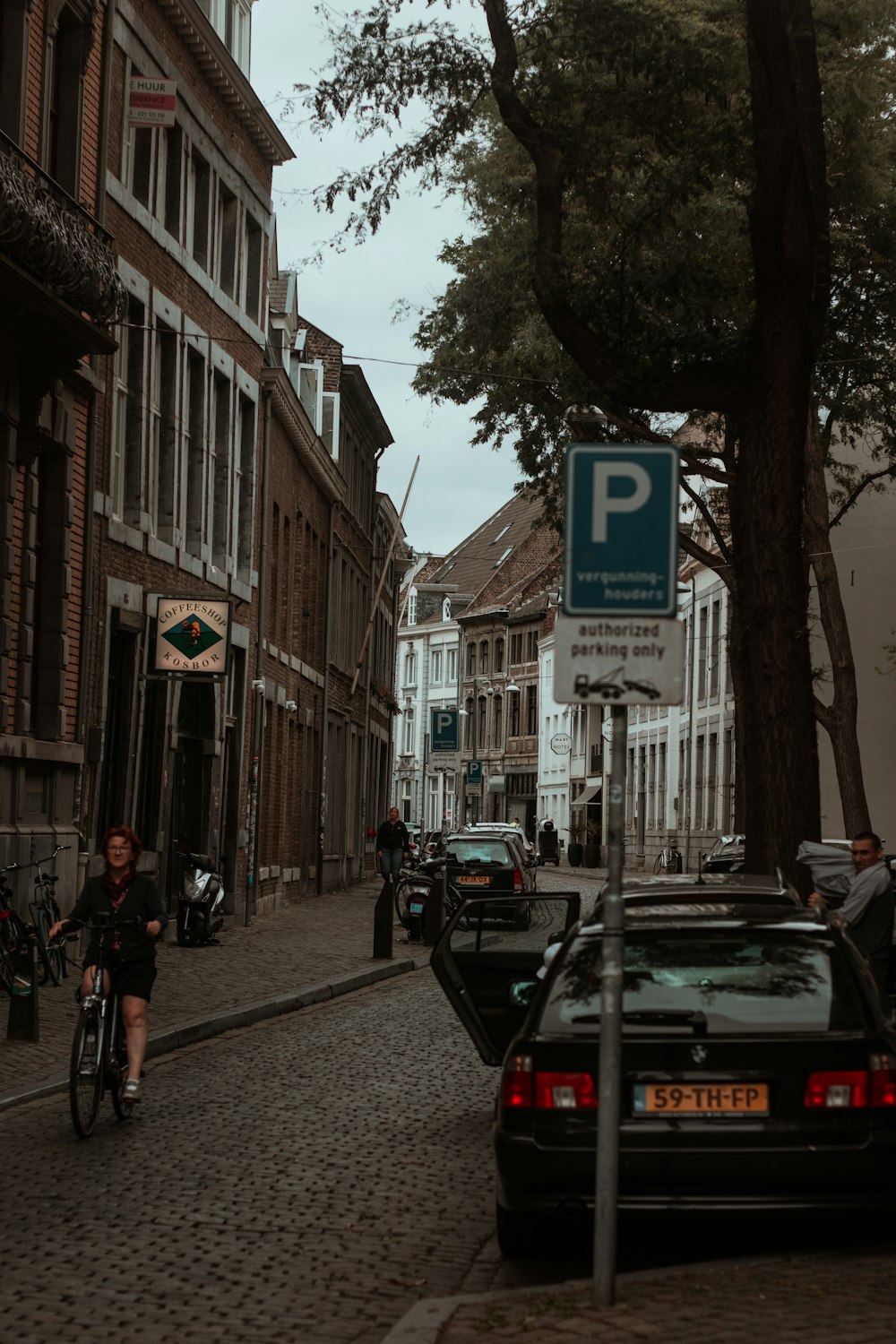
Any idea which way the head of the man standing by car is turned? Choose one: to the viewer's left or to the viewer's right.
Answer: to the viewer's left

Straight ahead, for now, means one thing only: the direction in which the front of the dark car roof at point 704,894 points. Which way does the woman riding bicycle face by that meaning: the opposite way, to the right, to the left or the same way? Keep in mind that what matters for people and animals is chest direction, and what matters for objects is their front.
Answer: the opposite way

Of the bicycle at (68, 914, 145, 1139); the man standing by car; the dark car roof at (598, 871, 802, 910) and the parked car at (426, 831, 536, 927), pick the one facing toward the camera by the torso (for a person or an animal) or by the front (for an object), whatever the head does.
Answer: the bicycle

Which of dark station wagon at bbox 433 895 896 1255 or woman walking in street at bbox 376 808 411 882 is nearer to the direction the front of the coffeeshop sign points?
the dark station wagon

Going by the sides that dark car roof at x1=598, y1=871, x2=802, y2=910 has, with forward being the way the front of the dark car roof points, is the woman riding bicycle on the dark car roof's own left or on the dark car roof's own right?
on the dark car roof's own left

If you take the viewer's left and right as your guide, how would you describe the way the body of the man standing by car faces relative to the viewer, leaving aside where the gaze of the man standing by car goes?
facing to the left of the viewer

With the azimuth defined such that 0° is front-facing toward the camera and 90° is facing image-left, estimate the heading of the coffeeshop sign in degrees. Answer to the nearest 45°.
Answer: approximately 0°

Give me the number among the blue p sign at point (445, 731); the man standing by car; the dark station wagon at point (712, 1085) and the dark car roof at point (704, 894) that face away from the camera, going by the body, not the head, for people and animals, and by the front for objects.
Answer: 2

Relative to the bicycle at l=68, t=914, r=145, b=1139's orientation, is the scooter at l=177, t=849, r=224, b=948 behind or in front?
behind

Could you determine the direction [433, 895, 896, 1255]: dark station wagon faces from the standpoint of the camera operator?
facing away from the viewer

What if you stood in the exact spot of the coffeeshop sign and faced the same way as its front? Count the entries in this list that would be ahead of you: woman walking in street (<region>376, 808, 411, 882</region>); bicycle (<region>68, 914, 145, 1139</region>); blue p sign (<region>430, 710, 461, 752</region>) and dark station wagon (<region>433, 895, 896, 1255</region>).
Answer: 2

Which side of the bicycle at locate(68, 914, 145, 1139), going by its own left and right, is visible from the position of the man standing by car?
left

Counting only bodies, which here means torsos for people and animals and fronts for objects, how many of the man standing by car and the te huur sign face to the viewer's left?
1
